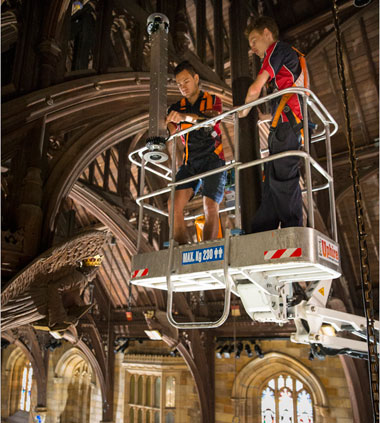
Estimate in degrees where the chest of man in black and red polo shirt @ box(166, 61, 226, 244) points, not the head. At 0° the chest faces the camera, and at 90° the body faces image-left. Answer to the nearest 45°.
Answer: approximately 45°

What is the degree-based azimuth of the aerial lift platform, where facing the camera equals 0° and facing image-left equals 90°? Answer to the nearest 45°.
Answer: approximately 45°

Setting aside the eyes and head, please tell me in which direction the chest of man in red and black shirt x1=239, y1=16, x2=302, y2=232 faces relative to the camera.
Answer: to the viewer's left

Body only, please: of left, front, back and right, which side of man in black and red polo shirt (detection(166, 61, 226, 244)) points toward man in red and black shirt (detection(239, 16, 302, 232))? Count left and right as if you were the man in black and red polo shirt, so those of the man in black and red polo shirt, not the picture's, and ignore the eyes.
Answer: left

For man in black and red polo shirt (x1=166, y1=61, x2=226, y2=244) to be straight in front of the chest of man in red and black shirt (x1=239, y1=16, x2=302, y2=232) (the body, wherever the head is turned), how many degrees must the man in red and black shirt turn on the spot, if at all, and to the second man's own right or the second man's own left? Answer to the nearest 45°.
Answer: approximately 45° to the second man's own right
